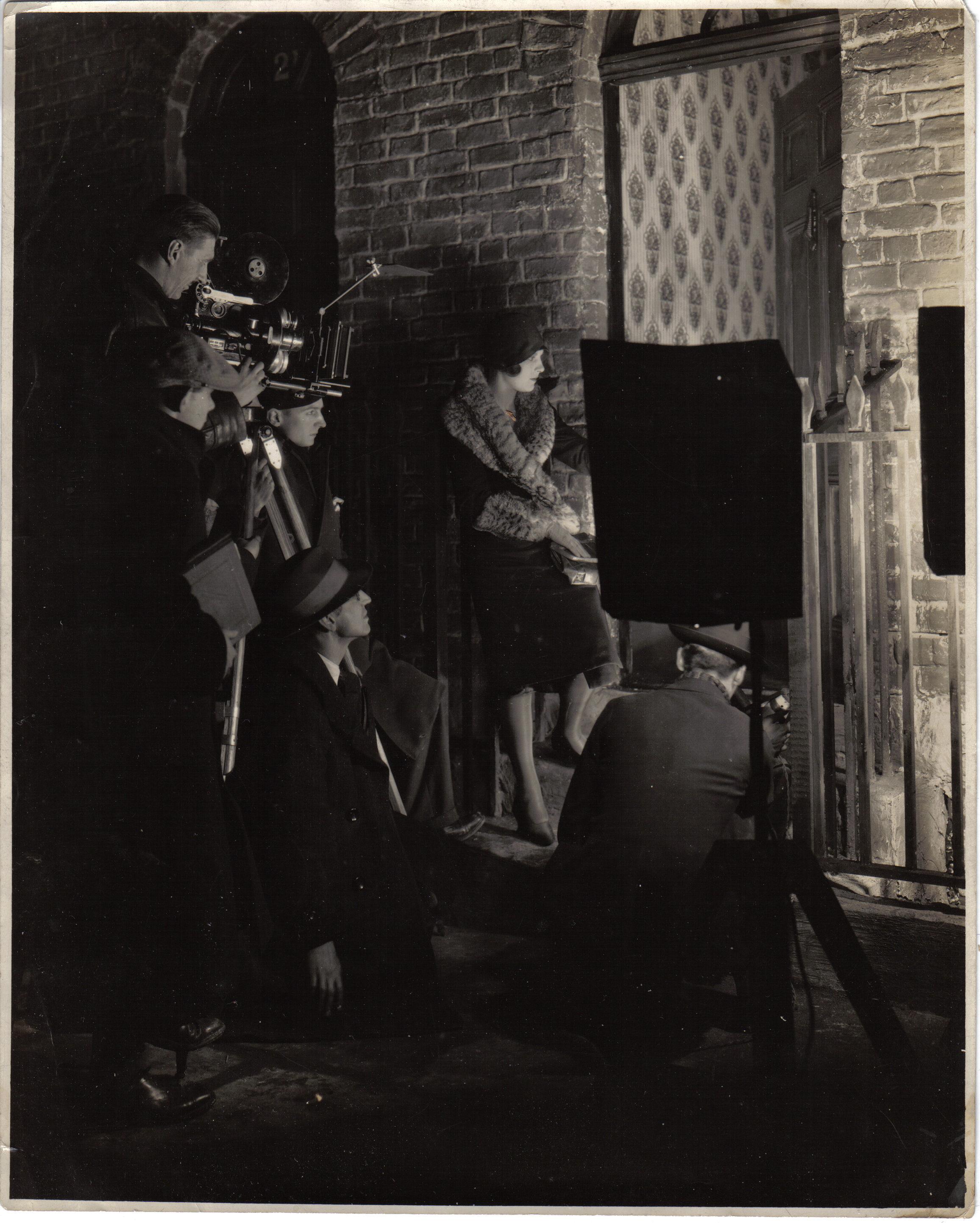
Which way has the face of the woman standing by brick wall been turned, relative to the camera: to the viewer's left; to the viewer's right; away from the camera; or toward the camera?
to the viewer's right

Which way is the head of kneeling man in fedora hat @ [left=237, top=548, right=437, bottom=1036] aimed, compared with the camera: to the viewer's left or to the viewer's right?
to the viewer's right

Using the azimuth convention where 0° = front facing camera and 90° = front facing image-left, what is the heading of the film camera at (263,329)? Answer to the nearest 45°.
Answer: approximately 270°

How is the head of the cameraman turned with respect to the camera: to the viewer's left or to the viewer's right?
to the viewer's right

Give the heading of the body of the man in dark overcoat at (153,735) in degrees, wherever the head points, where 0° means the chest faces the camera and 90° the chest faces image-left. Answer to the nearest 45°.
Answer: approximately 270°
